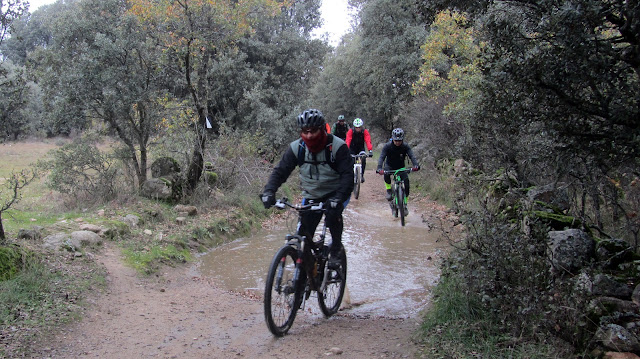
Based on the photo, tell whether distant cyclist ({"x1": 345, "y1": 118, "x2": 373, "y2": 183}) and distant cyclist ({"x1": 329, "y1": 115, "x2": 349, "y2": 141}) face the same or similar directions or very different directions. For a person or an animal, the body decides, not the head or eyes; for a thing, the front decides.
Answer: same or similar directions

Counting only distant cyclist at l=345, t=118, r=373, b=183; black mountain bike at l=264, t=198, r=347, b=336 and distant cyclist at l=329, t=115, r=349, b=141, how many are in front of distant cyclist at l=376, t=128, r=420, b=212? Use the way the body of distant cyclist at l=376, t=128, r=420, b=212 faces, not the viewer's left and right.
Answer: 1

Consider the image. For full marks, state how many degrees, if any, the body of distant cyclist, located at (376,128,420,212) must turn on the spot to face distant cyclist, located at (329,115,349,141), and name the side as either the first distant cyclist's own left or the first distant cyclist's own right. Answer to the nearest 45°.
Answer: approximately 135° to the first distant cyclist's own right

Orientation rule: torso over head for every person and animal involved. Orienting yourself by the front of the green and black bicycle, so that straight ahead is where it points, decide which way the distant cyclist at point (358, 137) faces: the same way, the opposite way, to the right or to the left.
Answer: the same way

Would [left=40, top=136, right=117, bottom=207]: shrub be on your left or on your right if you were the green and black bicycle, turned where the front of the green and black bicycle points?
on your right

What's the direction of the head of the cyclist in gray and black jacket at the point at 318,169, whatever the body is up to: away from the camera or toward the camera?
toward the camera

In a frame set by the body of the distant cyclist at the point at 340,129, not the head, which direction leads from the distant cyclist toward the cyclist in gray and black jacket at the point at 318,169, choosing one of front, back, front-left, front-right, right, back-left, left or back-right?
front

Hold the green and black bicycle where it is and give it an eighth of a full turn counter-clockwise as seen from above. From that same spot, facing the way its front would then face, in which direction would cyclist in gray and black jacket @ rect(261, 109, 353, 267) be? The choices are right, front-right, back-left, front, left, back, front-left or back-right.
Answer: front-right

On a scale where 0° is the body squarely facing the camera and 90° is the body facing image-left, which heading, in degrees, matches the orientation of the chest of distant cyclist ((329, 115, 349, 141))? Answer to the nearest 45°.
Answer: approximately 0°

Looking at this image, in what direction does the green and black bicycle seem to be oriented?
toward the camera

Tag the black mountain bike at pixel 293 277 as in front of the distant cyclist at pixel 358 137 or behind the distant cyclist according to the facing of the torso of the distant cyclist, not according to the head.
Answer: in front

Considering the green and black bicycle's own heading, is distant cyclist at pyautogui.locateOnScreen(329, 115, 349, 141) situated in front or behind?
behind

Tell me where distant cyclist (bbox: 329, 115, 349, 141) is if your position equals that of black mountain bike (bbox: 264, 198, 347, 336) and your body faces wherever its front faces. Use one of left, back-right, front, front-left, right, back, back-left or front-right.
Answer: back-right

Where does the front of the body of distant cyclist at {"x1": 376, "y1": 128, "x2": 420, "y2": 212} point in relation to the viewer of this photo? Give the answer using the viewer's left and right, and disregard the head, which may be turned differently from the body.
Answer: facing the viewer

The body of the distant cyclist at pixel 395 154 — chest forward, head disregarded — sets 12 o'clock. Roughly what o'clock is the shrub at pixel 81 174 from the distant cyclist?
The shrub is roughly at 3 o'clock from the distant cyclist.
